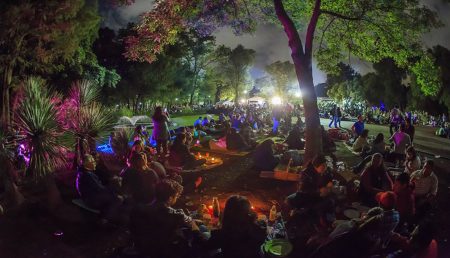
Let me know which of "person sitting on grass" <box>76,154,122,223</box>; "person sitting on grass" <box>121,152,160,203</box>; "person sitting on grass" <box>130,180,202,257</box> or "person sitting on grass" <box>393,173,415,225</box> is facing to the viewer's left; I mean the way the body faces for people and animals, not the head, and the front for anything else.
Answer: "person sitting on grass" <box>393,173,415,225</box>

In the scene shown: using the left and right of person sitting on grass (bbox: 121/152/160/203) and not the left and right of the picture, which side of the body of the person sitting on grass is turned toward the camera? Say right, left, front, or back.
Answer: back

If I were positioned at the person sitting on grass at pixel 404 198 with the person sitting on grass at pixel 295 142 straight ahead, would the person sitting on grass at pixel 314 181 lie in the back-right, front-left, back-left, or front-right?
front-left

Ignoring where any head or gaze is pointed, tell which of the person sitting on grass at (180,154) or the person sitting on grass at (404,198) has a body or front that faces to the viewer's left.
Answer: the person sitting on grass at (404,198)

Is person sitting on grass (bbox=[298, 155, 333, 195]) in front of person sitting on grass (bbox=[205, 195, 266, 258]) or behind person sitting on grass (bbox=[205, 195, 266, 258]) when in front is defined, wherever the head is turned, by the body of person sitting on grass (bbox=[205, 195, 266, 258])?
in front

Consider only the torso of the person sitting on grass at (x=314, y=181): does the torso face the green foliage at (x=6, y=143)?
no

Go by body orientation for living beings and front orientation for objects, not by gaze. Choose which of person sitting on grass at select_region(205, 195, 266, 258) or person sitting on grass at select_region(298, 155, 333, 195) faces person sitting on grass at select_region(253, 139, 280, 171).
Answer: person sitting on grass at select_region(205, 195, 266, 258)
